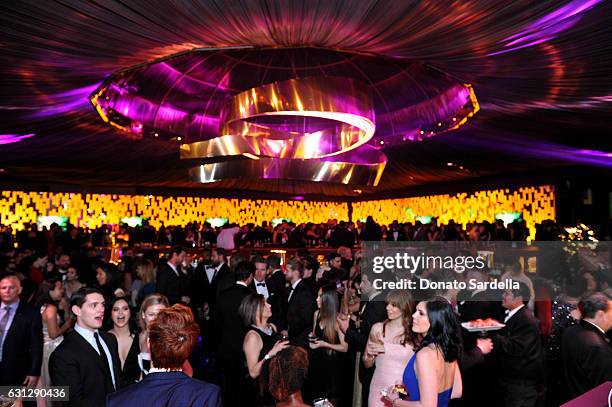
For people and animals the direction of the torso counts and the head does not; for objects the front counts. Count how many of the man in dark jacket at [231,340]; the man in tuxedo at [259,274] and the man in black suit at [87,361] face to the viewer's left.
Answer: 0

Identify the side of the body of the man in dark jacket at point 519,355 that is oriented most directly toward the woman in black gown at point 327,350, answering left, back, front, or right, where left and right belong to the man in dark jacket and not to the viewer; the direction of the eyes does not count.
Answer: front

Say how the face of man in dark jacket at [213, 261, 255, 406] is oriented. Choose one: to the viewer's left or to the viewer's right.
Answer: to the viewer's right

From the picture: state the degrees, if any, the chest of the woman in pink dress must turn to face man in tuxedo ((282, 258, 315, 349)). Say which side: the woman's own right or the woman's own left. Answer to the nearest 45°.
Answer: approximately 90° to the woman's own right

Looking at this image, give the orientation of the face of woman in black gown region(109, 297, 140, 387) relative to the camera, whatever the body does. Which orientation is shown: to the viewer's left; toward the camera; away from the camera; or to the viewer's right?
toward the camera

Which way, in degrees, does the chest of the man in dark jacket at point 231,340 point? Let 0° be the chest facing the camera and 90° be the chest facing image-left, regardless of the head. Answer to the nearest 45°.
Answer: approximately 225°

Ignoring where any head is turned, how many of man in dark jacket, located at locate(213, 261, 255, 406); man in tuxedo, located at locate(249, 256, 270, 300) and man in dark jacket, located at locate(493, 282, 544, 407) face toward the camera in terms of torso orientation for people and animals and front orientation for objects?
1

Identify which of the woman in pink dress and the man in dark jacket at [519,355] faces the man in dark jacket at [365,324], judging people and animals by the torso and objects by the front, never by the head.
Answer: the man in dark jacket at [519,355]

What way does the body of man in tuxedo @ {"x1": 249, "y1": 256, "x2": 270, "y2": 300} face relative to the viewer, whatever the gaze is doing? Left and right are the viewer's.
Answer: facing the viewer

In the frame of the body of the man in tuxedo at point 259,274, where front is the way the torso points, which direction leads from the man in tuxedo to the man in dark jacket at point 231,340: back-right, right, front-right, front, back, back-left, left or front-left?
front

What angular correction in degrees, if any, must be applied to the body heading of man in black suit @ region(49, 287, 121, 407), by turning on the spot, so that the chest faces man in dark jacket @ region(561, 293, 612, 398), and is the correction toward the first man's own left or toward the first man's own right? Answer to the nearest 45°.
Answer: approximately 45° to the first man's own left

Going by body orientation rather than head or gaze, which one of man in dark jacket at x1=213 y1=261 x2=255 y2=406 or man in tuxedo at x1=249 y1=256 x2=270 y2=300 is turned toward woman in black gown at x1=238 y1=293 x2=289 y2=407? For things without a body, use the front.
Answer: the man in tuxedo

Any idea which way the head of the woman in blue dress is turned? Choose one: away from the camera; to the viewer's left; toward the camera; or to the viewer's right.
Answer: to the viewer's left

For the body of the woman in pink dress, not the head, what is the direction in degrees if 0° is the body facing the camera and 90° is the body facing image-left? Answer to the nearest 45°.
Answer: approximately 45°

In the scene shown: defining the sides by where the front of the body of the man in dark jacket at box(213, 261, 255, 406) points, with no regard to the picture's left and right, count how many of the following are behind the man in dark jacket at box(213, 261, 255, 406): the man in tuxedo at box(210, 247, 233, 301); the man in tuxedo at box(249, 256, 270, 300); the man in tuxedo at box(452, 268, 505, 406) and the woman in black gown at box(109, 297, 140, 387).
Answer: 1

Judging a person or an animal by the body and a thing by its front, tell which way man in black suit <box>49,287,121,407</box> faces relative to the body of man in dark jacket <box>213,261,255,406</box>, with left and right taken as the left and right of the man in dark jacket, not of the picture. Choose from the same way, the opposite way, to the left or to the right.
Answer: to the right

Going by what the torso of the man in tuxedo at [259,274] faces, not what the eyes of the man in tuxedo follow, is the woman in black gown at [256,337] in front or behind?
in front
